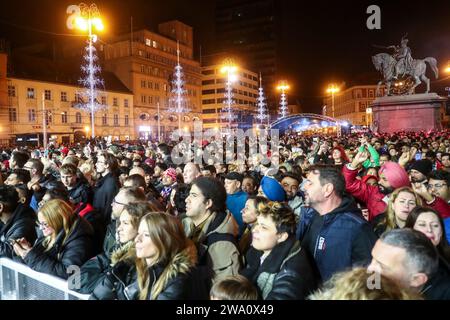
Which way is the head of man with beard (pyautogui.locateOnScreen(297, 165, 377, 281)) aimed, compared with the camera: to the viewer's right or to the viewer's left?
to the viewer's left

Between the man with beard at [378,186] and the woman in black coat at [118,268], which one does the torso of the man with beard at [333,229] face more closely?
the woman in black coat

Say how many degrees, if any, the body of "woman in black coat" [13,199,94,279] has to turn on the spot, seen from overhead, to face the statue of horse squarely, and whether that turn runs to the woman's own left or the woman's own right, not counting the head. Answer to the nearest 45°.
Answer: approximately 135° to the woman's own right

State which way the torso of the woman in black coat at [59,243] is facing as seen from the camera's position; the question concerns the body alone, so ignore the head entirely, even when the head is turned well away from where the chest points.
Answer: to the viewer's left
